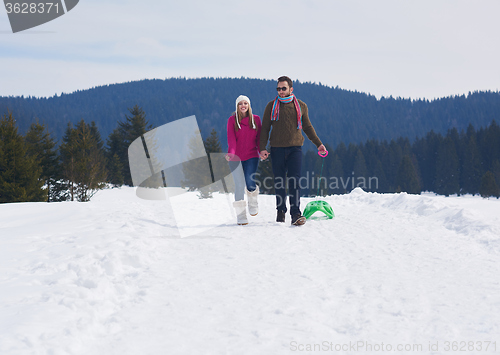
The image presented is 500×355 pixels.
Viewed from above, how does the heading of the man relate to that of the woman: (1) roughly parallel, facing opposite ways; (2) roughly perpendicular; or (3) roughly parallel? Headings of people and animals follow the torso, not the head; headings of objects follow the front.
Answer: roughly parallel

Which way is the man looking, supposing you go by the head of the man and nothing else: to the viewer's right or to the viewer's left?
to the viewer's left

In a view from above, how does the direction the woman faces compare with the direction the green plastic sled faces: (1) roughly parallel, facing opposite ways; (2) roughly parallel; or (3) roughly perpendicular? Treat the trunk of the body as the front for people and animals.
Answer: roughly parallel

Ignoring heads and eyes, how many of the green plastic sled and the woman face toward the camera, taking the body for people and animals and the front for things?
2

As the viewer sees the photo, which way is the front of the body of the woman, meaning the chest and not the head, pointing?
toward the camera

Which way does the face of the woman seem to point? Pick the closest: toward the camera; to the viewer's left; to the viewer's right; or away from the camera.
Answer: toward the camera

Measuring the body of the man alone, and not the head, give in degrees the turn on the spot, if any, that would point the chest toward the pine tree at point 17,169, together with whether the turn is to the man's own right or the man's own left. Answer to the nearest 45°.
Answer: approximately 135° to the man's own right

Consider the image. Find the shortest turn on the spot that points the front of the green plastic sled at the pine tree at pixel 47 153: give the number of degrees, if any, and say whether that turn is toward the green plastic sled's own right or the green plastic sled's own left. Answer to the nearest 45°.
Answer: approximately 135° to the green plastic sled's own right

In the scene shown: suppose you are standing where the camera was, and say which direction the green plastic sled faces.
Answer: facing the viewer
